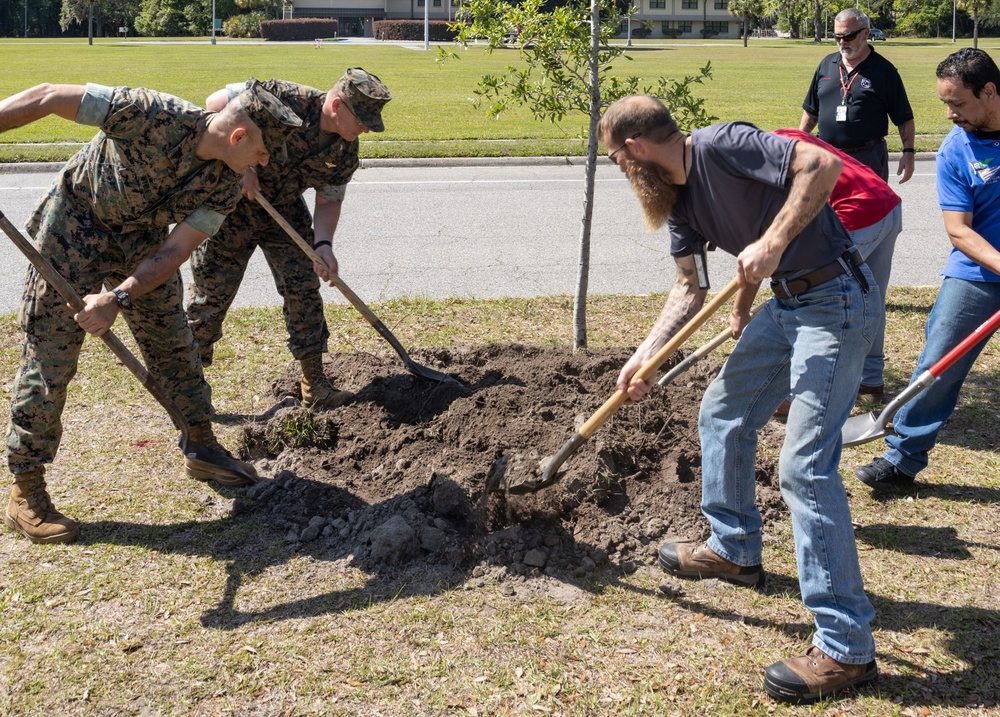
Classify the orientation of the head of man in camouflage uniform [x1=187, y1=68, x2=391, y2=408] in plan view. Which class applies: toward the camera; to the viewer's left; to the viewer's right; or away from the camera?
to the viewer's right

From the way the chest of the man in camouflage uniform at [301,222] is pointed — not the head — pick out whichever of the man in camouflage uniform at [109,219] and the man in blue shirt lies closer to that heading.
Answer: the man in blue shirt

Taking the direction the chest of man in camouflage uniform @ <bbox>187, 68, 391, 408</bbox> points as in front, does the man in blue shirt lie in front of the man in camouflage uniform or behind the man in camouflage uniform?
in front

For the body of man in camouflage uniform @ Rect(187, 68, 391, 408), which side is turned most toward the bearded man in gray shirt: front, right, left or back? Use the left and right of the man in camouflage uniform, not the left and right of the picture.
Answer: front

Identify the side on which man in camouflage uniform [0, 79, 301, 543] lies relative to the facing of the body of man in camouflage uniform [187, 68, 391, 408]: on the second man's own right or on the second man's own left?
on the second man's own right

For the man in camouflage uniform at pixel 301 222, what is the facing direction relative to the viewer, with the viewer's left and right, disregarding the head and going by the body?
facing the viewer and to the right of the viewer

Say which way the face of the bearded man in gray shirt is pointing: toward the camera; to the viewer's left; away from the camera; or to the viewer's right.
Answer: to the viewer's left

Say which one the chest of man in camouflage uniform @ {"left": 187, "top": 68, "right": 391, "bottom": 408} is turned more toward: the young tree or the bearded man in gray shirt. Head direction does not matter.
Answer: the bearded man in gray shirt

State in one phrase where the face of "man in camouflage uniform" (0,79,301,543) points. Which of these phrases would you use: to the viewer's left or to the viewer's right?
to the viewer's right

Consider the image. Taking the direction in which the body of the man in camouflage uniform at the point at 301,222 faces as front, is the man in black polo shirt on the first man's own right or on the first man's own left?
on the first man's own left
